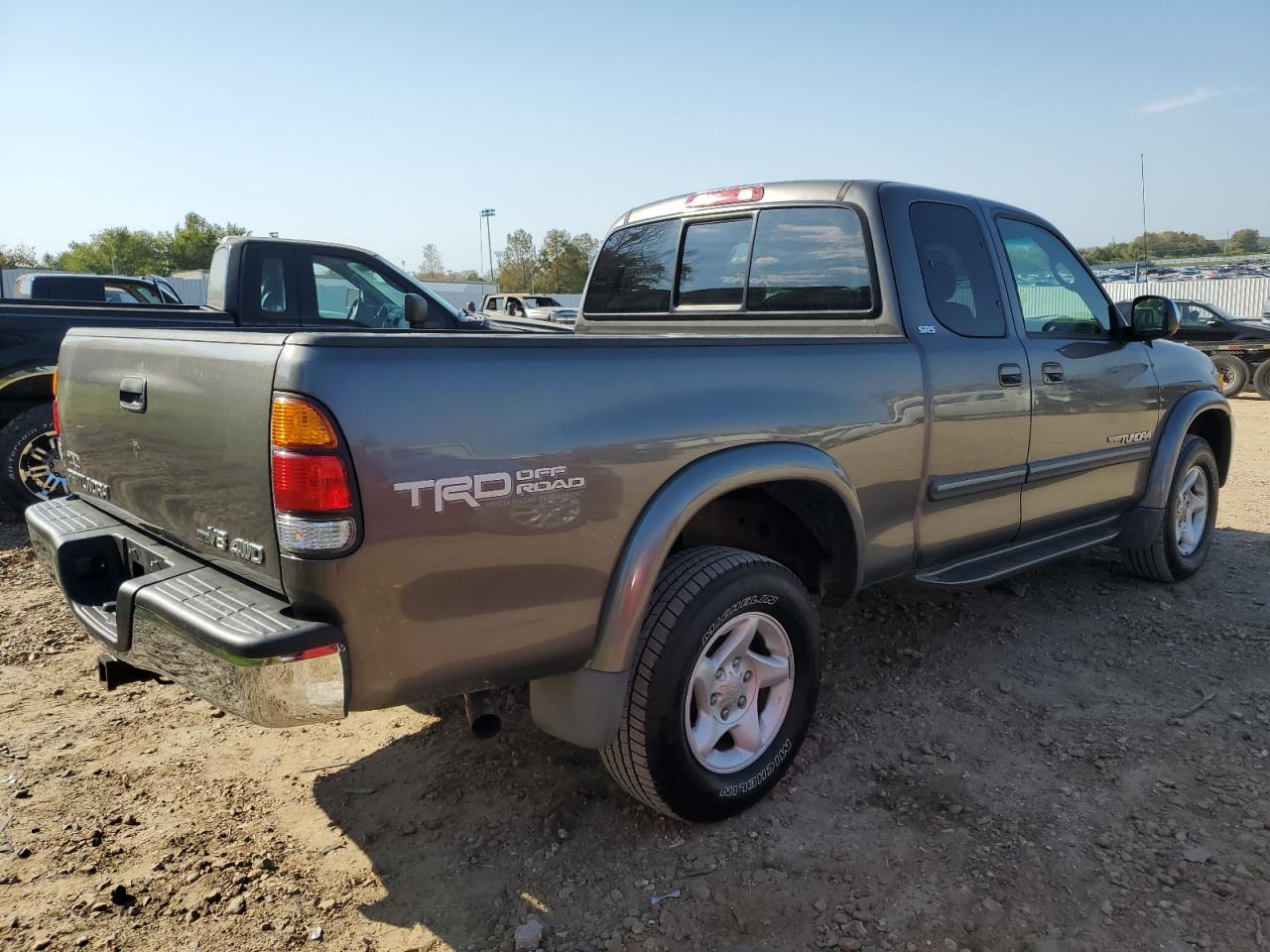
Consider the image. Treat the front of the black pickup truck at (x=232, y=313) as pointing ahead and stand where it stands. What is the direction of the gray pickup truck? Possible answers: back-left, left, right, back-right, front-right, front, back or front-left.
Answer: right

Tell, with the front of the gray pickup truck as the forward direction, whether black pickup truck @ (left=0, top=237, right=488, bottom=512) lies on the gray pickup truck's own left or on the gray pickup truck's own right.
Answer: on the gray pickup truck's own left

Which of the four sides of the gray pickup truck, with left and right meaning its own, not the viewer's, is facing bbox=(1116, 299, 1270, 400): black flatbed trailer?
front

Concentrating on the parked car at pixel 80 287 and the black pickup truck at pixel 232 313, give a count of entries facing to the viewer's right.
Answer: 2

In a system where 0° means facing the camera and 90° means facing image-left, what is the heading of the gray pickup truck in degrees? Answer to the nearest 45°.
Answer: approximately 225°

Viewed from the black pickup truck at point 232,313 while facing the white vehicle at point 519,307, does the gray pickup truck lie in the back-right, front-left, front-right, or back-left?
back-right

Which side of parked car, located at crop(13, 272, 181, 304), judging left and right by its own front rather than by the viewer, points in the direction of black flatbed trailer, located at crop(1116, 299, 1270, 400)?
front

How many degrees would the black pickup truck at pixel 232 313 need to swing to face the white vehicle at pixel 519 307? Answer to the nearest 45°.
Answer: approximately 90° to its left

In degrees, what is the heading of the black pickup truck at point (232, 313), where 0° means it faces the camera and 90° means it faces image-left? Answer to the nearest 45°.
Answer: approximately 270°

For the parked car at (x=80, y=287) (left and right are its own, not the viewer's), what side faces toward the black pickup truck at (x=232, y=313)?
right

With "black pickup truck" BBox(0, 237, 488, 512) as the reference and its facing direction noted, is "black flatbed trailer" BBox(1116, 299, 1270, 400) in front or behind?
in front

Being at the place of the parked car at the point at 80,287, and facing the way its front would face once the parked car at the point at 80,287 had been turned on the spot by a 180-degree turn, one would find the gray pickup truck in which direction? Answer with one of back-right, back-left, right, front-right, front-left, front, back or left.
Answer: left

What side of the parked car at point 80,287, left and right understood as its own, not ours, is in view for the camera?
right

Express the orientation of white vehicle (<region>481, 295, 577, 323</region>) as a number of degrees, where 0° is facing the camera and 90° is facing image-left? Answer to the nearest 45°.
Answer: approximately 315°

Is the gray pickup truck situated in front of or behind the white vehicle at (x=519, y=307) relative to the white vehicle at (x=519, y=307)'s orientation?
in front

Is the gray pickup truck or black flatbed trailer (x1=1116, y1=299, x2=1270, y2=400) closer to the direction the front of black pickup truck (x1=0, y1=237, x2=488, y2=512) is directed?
the black flatbed trailer
